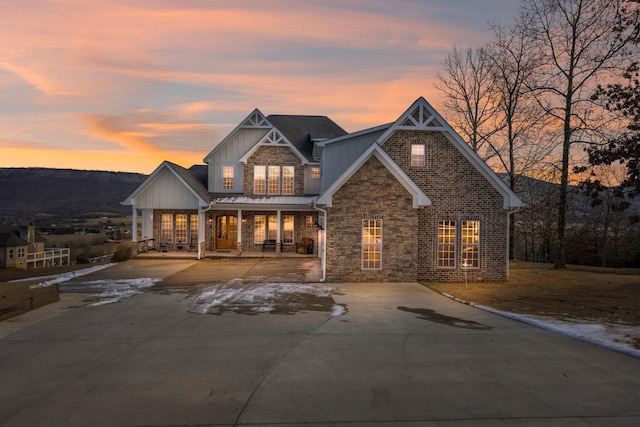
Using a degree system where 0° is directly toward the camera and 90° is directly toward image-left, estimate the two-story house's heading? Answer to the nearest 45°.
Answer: approximately 0°
